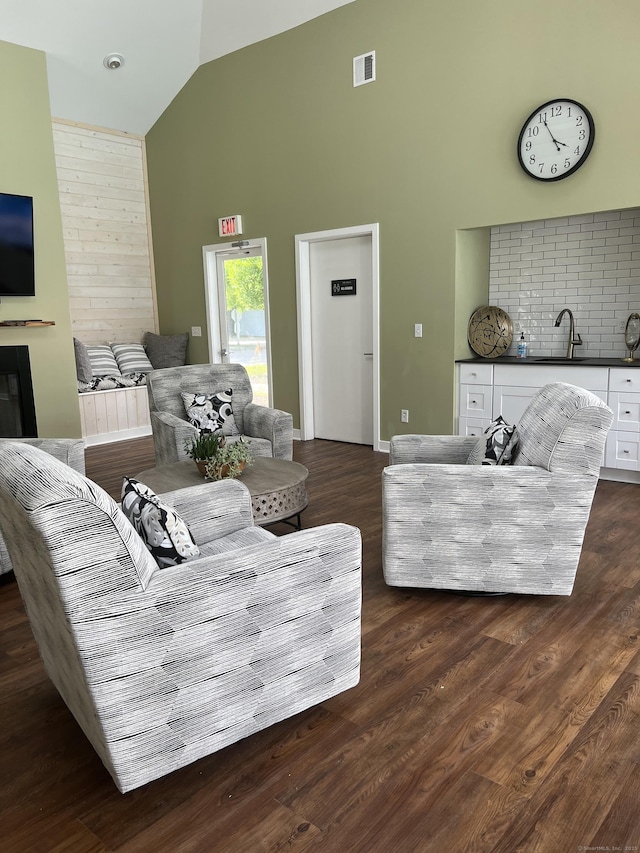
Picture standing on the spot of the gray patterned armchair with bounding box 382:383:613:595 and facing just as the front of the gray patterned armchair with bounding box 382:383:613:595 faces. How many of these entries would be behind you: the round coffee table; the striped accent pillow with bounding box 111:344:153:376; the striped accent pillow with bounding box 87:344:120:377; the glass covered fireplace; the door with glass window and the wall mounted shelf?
0

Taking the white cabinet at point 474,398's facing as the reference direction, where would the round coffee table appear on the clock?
The round coffee table is roughly at 1 o'clock from the white cabinet.

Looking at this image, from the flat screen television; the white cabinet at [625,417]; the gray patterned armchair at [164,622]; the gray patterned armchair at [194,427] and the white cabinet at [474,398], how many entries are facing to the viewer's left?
0

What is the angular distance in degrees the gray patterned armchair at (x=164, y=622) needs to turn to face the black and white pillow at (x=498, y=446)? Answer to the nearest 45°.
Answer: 0° — it already faces it

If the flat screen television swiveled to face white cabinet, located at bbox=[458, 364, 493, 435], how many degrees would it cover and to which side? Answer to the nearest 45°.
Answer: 0° — it already faces it

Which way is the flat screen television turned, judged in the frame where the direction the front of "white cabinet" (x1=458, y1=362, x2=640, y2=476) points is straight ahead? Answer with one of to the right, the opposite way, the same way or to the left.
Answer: to the left

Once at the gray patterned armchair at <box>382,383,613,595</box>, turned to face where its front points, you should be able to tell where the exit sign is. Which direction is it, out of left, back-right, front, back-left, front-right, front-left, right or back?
front-right

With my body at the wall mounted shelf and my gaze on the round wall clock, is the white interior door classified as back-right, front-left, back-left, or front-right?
front-left

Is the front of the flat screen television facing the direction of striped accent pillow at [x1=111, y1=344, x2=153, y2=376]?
no

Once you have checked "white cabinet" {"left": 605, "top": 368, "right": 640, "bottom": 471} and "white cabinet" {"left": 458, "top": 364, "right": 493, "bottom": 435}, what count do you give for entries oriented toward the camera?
2

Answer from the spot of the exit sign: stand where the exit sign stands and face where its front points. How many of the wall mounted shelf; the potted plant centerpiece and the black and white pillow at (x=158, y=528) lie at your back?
0

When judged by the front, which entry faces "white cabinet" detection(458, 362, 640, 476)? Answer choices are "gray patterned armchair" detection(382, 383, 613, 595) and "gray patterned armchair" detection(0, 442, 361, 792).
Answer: "gray patterned armchair" detection(0, 442, 361, 792)

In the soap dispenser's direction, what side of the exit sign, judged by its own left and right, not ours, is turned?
left

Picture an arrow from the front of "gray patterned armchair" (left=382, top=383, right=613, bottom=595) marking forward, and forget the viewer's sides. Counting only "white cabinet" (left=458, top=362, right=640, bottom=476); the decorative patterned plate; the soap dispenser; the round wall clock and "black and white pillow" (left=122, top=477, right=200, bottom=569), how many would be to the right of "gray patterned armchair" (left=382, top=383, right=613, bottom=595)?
4

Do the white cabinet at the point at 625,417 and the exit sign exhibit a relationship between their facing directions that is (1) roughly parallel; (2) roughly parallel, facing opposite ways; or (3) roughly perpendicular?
roughly parallel

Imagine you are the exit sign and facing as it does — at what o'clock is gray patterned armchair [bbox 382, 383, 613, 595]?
The gray patterned armchair is roughly at 10 o'clock from the exit sign.

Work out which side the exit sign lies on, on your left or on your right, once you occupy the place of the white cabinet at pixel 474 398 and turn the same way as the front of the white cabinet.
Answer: on your right

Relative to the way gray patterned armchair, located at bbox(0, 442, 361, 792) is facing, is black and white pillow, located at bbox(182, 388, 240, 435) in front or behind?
in front

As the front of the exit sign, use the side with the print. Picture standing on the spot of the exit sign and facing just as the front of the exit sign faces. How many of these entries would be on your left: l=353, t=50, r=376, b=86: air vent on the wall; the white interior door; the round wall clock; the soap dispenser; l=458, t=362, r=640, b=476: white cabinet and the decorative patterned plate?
6

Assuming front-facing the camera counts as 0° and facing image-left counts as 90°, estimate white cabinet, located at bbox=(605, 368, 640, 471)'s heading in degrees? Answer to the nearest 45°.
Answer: approximately 0°

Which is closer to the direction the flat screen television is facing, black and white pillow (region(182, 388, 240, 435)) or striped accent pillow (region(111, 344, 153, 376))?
the black and white pillow
